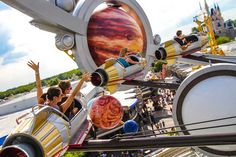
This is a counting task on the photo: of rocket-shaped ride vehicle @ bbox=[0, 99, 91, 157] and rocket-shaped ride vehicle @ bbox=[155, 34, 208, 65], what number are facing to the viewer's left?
0

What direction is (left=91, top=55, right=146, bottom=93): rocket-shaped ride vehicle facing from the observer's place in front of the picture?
facing away from the viewer and to the right of the viewer

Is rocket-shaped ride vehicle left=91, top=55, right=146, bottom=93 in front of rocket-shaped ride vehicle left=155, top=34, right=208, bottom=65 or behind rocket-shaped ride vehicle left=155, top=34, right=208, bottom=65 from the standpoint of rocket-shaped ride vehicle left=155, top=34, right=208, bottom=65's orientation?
behind

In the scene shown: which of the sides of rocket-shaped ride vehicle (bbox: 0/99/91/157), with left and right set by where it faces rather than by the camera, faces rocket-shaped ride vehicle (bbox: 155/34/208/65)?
front

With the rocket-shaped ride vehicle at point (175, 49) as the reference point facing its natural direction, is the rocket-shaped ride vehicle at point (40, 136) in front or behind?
behind

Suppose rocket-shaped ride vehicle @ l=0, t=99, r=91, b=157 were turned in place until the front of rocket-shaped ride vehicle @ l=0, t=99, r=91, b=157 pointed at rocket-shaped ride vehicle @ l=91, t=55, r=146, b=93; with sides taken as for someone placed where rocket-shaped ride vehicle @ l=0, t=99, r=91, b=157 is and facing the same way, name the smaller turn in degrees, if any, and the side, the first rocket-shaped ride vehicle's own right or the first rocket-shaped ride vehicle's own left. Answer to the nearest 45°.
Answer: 0° — it already faces it

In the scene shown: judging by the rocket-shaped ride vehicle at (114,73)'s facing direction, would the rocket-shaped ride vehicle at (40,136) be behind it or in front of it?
behind

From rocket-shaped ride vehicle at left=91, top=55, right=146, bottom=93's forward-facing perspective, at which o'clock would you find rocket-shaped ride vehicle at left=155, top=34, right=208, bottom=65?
rocket-shaped ride vehicle at left=155, top=34, right=208, bottom=65 is roughly at 12 o'clock from rocket-shaped ride vehicle at left=91, top=55, right=146, bottom=93.
